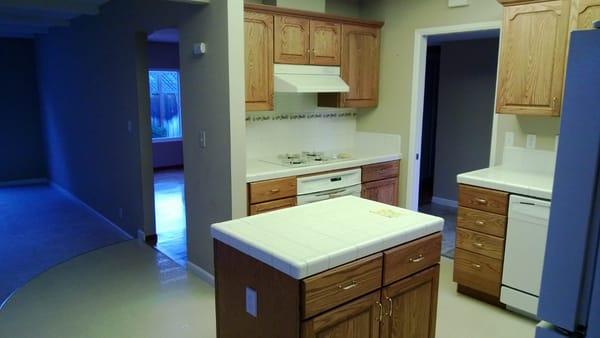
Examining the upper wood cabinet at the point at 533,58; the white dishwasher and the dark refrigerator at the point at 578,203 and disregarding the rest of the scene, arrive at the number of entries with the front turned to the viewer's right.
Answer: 0

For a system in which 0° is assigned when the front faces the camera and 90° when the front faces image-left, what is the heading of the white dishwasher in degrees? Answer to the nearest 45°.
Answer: approximately 45°

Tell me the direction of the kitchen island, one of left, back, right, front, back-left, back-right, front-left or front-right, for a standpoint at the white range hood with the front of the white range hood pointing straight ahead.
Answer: front-right

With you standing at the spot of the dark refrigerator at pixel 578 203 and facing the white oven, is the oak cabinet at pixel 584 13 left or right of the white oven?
right

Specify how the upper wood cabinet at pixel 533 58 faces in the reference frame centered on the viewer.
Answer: facing the viewer and to the left of the viewer

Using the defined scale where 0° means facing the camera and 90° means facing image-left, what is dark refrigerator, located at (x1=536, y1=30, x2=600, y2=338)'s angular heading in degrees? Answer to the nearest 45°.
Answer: approximately 45°

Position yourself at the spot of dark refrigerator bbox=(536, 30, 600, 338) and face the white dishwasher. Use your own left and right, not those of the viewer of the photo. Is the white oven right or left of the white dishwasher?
left

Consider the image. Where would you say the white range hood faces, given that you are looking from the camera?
facing the viewer and to the right of the viewer

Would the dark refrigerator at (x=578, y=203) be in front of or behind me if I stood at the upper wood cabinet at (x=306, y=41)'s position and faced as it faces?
in front

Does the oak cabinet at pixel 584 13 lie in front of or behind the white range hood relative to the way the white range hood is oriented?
in front
